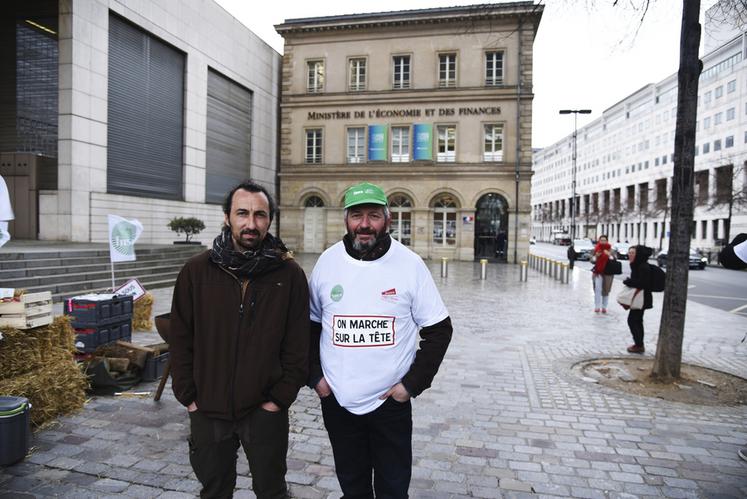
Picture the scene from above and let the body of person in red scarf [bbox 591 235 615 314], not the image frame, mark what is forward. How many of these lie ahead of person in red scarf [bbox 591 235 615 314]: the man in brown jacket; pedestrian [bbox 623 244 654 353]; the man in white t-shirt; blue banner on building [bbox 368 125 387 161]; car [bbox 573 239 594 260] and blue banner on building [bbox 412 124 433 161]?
3

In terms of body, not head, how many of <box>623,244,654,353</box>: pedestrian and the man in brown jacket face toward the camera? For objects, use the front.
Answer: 1

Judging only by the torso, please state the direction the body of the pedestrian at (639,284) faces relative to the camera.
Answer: to the viewer's left

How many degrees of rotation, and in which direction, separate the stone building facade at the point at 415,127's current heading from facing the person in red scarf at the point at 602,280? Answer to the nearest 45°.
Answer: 0° — it already faces them
